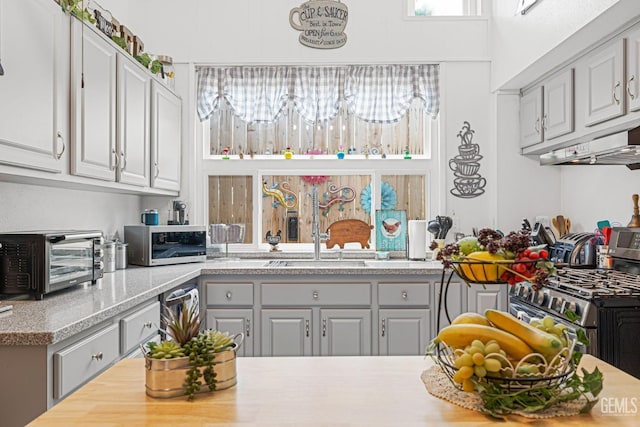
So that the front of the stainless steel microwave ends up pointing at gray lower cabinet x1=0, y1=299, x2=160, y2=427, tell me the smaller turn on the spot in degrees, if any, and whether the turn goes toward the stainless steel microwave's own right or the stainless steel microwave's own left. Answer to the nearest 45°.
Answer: approximately 45° to the stainless steel microwave's own right

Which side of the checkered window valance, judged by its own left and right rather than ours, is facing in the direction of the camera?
front

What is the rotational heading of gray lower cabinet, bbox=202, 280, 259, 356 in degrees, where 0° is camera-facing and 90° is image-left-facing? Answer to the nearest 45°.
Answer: approximately 0°

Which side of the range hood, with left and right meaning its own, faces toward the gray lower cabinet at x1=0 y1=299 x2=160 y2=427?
front

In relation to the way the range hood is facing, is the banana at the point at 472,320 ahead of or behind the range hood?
ahead

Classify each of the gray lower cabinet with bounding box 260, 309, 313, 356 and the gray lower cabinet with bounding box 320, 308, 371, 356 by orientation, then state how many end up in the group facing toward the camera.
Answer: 2

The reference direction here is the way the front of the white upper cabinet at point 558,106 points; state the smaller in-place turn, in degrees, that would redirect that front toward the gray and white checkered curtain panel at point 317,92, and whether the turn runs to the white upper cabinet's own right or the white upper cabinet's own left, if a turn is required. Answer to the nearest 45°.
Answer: approximately 45° to the white upper cabinet's own right

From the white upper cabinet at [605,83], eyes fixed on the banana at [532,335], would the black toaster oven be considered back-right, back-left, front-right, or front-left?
front-right

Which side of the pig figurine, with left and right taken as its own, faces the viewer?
left

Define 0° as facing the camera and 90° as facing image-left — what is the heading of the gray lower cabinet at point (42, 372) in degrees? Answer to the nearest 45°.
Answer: approximately 315°

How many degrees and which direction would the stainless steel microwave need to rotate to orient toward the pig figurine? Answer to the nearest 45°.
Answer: approximately 45° to its left

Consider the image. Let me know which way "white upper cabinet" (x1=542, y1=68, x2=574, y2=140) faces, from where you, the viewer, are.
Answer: facing the viewer and to the left of the viewer

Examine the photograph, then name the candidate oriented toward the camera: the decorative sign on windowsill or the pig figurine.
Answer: the decorative sign on windowsill

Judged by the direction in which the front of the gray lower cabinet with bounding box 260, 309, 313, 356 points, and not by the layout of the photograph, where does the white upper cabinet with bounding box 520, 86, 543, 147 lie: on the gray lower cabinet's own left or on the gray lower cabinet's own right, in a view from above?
on the gray lower cabinet's own left

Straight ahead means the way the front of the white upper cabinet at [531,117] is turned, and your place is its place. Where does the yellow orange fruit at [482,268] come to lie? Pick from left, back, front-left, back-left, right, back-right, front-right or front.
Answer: front-left
